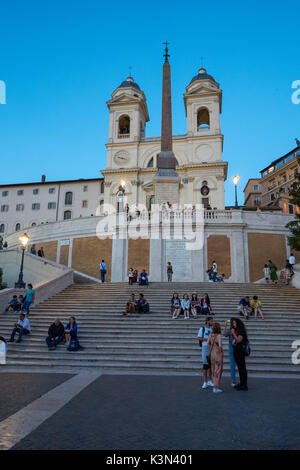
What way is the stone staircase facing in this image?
toward the camera

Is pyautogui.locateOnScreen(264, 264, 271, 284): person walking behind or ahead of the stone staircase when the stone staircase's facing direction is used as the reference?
behind

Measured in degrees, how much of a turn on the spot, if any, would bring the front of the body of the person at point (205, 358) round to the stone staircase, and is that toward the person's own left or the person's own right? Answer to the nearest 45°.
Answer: approximately 180°

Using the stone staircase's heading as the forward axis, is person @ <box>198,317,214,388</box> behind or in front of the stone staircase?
in front

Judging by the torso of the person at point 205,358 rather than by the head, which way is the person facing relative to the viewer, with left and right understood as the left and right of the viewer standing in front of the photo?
facing the viewer and to the right of the viewer

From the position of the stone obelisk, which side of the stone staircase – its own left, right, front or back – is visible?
back

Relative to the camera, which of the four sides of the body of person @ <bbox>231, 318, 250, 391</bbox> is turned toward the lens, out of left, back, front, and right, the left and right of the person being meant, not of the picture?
left

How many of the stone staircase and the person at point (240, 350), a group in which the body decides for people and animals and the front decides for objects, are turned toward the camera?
1

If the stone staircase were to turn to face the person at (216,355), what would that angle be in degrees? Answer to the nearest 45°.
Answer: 0° — it already faces them
